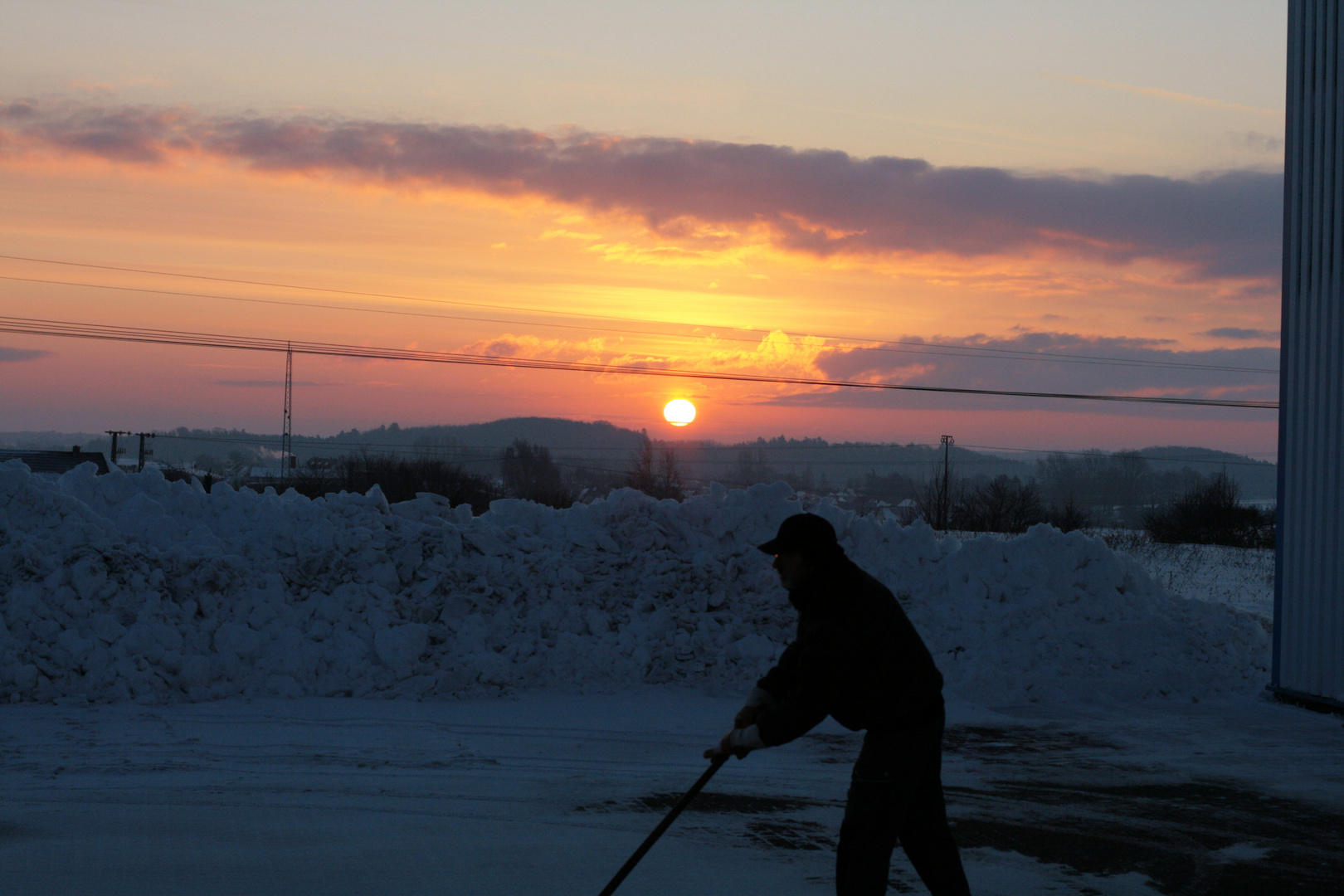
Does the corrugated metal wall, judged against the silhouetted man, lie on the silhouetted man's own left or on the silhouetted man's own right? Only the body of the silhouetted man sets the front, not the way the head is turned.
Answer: on the silhouetted man's own right

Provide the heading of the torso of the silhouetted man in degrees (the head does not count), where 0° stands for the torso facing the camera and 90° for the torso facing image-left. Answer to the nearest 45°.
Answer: approximately 90°

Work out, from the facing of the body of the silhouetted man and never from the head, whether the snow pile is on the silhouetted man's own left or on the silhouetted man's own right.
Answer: on the silhouetted man's own right

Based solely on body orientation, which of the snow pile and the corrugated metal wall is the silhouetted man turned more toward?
the snow pile
